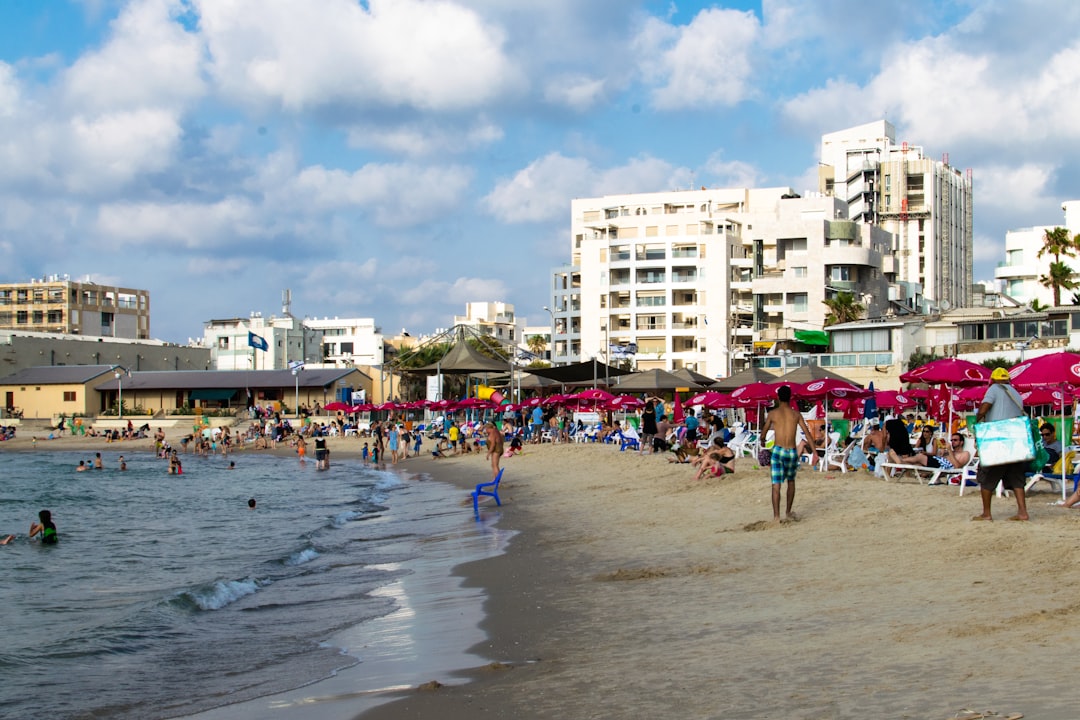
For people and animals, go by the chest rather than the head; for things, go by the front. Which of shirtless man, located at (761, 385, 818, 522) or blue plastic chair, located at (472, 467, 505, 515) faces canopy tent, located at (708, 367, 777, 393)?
the shirtless man

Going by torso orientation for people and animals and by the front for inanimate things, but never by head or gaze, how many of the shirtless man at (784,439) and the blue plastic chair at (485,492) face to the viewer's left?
1

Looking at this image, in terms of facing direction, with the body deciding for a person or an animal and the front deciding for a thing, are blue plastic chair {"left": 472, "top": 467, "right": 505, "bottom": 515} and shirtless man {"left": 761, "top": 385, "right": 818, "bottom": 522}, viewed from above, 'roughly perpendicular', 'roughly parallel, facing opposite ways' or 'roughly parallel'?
roughly perpendicular

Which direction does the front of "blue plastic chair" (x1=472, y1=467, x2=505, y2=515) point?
to the viewer's left

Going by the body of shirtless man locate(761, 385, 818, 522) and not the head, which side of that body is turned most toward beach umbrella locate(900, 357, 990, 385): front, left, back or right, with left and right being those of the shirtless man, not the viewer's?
front

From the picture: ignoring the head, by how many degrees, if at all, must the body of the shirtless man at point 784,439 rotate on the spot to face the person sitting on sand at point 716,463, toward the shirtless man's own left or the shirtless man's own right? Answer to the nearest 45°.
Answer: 0° — they already face them

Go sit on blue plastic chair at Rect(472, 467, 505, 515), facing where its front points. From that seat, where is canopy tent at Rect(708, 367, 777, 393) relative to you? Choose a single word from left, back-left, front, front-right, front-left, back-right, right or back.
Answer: back-right

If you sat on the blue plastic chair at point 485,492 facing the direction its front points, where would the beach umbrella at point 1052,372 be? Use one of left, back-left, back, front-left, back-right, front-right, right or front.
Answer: back-left

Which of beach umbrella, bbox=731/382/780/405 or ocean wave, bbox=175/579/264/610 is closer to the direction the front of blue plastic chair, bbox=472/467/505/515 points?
the ocean wave

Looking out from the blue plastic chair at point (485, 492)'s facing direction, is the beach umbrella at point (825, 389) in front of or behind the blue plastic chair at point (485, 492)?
behind

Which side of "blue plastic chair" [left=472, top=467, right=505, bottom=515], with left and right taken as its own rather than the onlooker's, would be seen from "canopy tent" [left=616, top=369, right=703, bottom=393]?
right

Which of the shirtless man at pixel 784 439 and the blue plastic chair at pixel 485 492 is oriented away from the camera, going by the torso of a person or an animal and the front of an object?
the shirtless man

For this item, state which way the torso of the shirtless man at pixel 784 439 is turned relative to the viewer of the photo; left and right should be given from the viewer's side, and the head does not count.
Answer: facing away from the viewer
